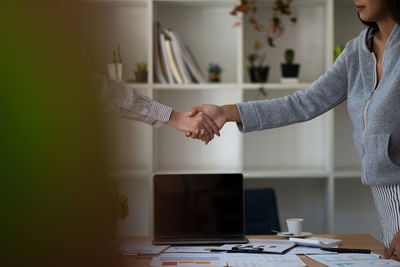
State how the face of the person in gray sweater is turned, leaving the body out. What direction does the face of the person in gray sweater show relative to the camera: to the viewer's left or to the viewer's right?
to the viewer's left

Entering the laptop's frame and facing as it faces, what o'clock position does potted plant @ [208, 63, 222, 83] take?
The potted plant is roughly at 6 o'clock from the laptop.

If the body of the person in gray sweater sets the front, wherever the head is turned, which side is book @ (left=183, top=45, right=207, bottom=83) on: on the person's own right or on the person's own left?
on the person's own right

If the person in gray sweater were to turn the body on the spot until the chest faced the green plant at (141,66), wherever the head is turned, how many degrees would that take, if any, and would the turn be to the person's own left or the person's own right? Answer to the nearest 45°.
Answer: approximately 90° to the person's own right

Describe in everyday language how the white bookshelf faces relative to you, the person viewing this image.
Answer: facing the viewer

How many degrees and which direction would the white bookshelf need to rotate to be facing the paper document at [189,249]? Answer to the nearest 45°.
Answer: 0° — it already faces it

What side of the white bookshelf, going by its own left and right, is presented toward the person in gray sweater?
front

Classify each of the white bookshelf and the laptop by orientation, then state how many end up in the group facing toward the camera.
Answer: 2

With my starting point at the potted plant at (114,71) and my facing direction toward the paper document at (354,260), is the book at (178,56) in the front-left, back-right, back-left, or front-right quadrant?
front-left

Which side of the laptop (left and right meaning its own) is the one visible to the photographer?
front

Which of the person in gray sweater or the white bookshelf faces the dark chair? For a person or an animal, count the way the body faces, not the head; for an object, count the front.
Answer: the white bookshelf

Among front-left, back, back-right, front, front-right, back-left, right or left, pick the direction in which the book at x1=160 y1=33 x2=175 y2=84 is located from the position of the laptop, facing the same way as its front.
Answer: back

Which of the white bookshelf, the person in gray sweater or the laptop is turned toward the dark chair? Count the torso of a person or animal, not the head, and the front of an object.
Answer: the white bookshelf

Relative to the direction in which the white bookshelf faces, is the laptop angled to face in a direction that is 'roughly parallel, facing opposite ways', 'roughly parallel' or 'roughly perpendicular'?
roughly parallel

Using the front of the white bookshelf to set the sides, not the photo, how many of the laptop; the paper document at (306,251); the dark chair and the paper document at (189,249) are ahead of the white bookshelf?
4

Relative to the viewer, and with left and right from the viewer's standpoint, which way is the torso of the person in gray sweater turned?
facing the viewer and to the left of the viewer
